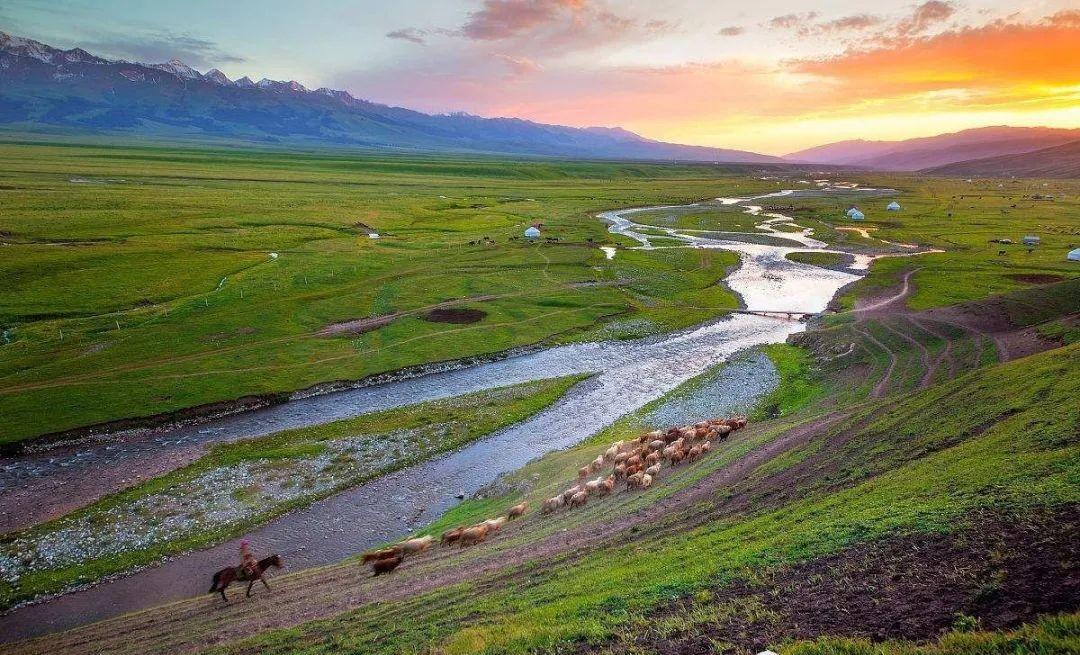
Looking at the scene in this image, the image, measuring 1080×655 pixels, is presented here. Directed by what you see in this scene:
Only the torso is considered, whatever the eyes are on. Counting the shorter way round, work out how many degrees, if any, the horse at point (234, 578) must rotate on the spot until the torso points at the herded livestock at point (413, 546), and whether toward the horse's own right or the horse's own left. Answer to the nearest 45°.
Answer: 0° — it already faces it

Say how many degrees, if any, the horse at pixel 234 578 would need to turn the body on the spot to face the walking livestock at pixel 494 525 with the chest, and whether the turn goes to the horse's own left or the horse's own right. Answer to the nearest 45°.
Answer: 0° — it already faces it

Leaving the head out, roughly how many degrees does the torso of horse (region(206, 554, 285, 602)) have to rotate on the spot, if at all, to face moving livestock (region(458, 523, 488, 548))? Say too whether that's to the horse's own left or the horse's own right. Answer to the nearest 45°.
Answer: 0° — it already faces it

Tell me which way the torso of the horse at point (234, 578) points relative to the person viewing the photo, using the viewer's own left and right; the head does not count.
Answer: facing to the right of the viewer
